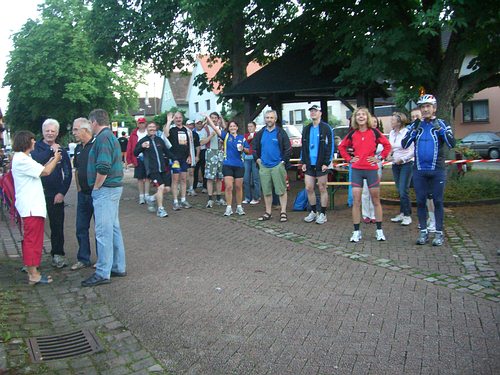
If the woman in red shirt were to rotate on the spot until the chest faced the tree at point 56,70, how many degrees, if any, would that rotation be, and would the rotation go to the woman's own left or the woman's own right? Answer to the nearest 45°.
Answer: approximately 135° to the woman's own right

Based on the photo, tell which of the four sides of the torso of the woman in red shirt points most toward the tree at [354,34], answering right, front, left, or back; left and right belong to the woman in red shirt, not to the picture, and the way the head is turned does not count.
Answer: back

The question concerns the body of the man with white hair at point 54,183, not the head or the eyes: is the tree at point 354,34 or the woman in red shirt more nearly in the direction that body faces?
the woman in red shirt

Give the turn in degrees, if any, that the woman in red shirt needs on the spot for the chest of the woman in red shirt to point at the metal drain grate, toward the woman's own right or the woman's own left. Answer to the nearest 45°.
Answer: approximately 45° to the woman's own right

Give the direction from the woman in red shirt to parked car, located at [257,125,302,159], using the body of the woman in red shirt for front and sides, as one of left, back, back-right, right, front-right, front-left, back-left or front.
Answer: back
